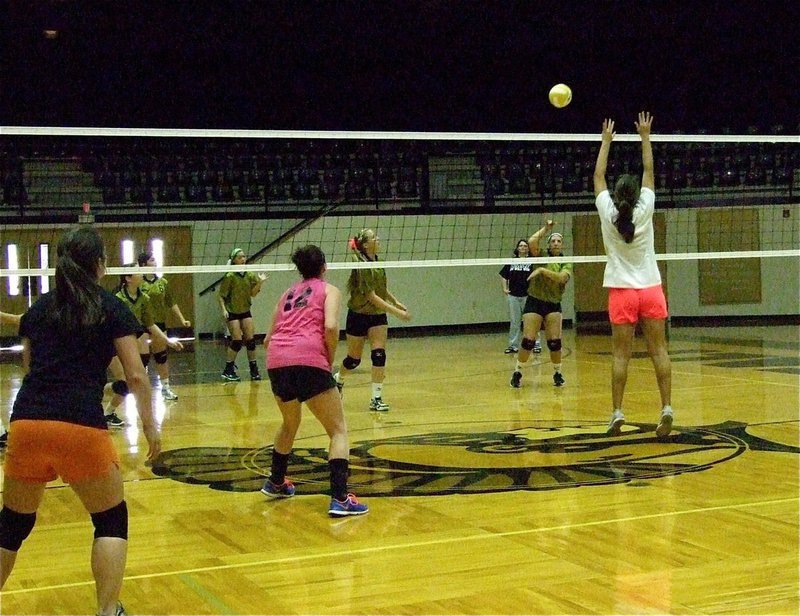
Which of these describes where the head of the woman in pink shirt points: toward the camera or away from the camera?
away from the camera

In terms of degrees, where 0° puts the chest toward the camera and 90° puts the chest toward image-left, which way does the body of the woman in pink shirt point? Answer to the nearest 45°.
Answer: approximately 225°
